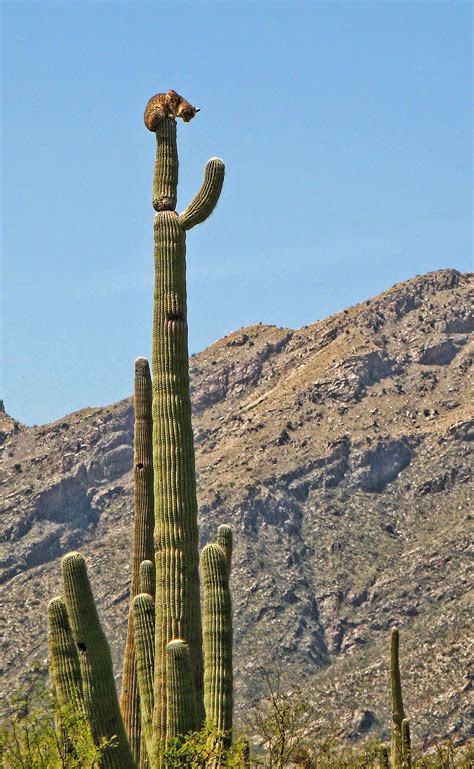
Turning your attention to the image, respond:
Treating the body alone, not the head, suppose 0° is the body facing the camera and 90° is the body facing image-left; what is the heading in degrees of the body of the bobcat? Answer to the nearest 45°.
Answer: approximately 270°

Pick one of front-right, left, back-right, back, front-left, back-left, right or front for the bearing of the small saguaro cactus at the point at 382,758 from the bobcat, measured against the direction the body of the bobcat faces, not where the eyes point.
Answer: left

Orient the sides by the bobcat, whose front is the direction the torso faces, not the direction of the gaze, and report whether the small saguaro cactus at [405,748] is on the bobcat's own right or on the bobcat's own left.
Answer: on the bobcat's own left
